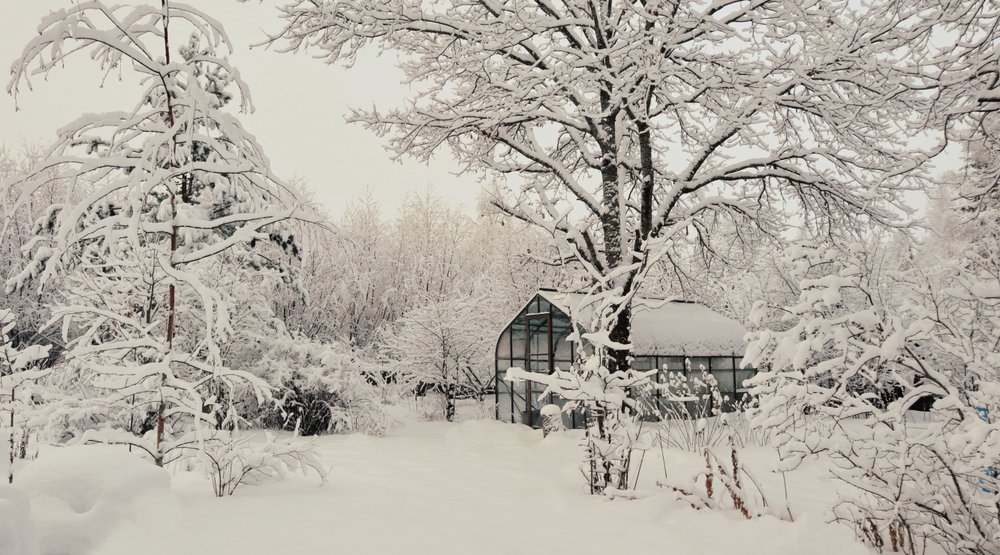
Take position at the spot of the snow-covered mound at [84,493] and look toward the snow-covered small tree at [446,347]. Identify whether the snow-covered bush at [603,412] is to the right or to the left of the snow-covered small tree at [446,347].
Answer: right

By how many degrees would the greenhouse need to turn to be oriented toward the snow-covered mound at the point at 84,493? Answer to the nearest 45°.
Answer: approximately 45° to its left

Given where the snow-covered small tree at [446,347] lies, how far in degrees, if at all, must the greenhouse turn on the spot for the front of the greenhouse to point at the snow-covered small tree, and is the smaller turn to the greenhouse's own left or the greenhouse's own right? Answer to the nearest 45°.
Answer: approximately 45° to the greenhouse's own right

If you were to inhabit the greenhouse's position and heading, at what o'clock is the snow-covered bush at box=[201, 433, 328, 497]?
The snow-covered bush is roughly at 11 o'clock from the greenhouse.

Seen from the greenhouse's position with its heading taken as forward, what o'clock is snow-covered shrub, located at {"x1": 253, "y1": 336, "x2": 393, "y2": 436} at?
The snow-covered shrub is roughly at 1 o'clock from the greenhouse.

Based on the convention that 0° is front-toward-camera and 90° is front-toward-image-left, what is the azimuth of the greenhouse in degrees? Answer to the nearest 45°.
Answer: approximately 45°

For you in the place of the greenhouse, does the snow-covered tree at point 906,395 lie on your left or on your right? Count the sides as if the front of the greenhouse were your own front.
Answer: on your left
